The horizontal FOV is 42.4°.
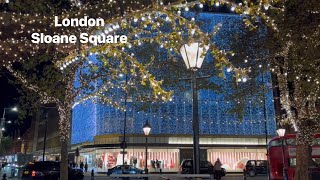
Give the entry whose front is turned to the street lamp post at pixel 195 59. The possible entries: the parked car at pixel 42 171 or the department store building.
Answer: the department store building

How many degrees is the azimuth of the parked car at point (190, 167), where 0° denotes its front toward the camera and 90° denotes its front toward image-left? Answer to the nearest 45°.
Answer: approximately 270°

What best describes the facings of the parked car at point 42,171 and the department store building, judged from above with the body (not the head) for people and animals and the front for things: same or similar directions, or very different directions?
very different directions

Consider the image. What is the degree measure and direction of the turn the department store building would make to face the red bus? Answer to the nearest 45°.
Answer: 0° — it already faces it

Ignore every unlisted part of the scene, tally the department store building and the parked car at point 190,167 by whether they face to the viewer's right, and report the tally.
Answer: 1

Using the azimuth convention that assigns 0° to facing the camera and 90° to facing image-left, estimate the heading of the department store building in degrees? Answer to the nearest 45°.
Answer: approximately 0°

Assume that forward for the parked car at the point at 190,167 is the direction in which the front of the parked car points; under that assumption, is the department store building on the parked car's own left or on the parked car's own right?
on the parked car's own left

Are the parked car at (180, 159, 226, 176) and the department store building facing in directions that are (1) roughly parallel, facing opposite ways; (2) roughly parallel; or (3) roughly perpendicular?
roughly perpendicular
